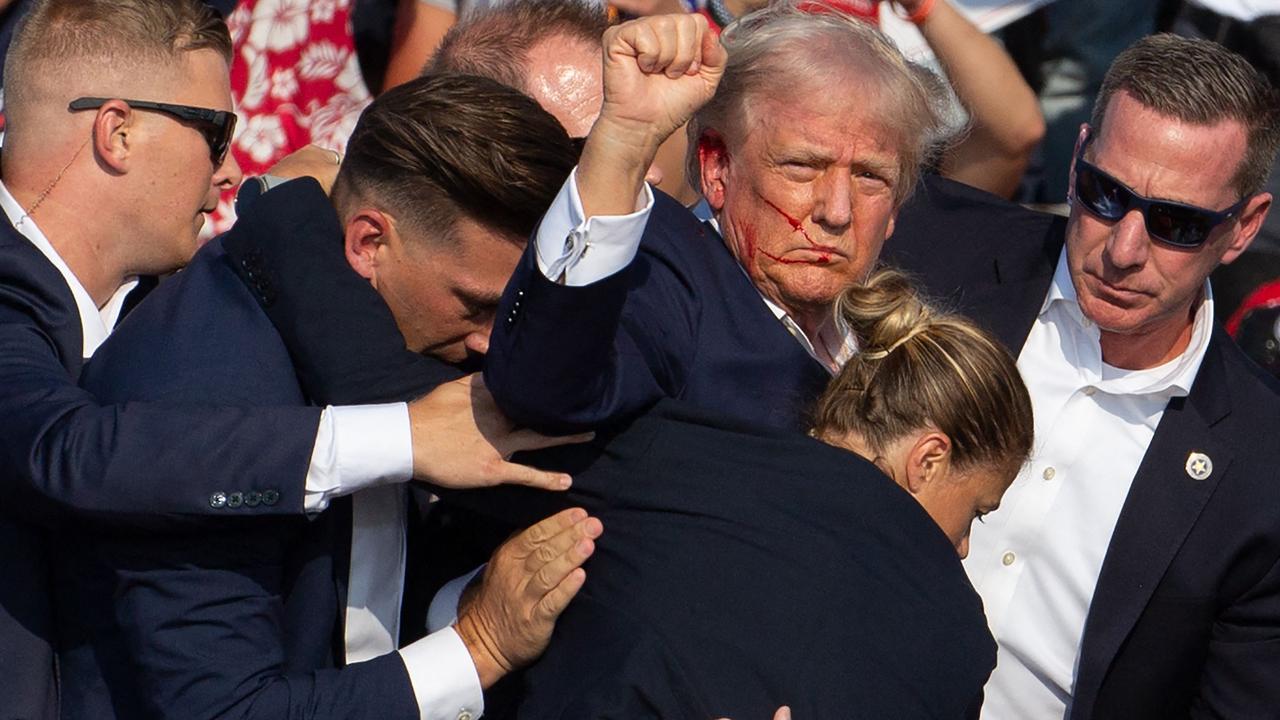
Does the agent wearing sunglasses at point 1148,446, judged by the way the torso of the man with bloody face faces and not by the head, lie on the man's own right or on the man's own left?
on the man's own left

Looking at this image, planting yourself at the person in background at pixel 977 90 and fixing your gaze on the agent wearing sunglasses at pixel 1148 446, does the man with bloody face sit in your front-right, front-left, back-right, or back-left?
front-right

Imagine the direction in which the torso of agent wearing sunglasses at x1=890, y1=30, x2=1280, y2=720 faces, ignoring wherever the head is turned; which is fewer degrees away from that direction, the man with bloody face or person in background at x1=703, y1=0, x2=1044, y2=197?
the man with bloody face

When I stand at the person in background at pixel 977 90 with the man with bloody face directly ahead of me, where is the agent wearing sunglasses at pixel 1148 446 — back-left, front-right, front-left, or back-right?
front-left

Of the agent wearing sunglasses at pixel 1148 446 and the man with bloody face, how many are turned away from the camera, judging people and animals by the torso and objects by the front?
0

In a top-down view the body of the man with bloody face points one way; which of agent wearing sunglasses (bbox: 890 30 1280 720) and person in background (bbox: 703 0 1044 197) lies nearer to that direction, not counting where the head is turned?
the agent wearing sunglasses

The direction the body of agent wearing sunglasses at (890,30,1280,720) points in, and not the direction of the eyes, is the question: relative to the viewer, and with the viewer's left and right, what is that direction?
facing the viewer and to the left of the viewer
